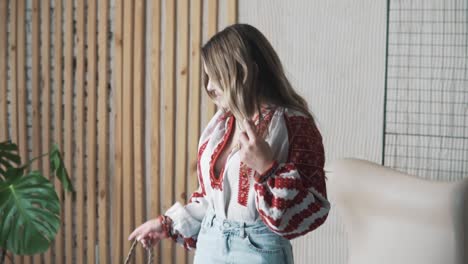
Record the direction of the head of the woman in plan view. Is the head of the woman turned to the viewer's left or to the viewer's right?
to the viewer's left

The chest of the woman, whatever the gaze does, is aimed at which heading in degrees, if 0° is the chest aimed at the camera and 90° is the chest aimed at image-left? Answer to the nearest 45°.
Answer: approximately 45°

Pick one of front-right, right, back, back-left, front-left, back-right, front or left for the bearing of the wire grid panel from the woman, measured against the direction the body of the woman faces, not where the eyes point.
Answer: back

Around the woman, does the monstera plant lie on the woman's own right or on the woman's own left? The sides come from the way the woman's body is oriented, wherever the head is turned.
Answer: on the woman's own right
